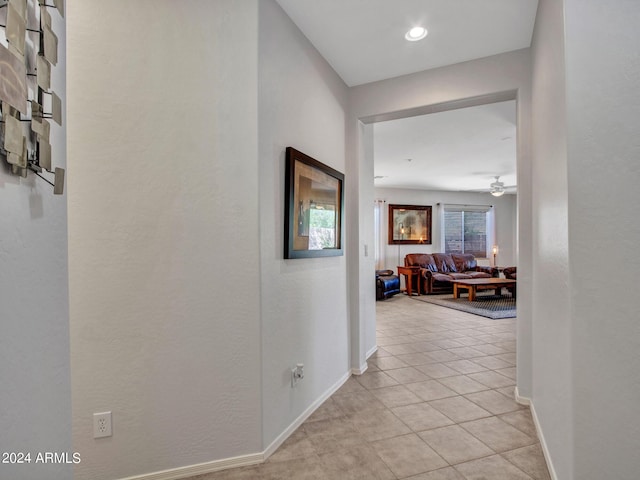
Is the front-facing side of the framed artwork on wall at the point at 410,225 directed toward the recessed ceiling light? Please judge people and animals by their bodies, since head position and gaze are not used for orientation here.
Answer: yes

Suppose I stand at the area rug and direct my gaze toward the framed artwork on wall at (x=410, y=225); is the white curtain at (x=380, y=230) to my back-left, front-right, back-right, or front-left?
front-left

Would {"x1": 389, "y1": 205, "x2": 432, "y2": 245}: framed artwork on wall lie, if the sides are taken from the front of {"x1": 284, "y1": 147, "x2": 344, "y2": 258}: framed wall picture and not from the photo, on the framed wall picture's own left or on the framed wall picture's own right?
on the framed wall picture's own left

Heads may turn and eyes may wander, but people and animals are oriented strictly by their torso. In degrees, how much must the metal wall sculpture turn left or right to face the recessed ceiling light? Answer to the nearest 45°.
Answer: approximately 45° to its left

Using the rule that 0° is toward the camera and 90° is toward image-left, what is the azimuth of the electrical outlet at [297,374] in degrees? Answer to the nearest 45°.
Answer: approximately 315°

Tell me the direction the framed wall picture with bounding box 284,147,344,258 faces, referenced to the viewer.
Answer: facing the viewer and to the right of the viewer

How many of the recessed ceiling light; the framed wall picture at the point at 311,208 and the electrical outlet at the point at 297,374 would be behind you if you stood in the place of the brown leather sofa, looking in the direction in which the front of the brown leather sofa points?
0

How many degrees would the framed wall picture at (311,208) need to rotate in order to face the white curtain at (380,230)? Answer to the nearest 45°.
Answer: approximately 135° to its left

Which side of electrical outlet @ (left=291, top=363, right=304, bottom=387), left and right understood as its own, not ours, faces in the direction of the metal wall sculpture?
right

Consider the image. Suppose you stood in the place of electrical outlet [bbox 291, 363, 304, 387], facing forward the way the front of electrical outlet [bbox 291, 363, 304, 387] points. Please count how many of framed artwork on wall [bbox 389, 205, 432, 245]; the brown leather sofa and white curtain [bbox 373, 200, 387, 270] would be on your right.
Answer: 0

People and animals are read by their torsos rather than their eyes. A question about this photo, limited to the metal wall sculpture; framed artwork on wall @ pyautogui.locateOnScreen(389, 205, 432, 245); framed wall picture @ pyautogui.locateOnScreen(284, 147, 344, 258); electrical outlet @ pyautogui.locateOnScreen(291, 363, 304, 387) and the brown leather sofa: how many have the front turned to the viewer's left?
0

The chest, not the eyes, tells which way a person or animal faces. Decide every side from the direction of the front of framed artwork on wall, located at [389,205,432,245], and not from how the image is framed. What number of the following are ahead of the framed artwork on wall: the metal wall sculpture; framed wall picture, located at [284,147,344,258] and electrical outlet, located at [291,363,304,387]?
3

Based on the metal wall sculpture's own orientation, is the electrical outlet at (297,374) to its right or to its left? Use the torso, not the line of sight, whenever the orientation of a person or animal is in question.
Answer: on its left

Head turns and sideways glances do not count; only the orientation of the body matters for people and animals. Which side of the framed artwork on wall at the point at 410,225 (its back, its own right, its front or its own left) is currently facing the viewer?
front

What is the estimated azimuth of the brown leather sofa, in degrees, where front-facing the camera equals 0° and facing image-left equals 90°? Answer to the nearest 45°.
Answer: approximately 315°

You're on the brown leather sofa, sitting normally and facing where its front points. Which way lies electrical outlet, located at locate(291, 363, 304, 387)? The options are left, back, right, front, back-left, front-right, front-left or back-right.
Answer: front-right

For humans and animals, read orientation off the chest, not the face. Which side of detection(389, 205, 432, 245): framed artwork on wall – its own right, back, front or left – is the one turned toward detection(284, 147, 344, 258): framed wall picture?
front

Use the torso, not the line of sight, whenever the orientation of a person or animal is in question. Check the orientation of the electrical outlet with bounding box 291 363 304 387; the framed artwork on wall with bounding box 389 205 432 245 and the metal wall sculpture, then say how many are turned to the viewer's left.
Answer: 0
